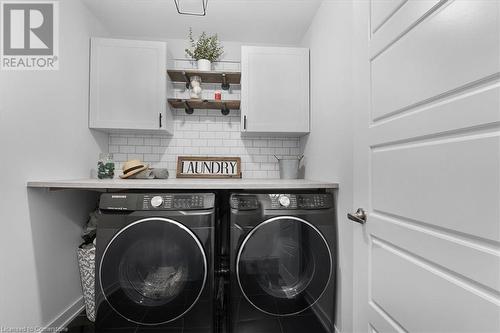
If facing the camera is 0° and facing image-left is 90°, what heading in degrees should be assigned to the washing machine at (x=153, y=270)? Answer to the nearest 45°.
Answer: approximately 0°

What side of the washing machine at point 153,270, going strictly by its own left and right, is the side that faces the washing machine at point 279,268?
left

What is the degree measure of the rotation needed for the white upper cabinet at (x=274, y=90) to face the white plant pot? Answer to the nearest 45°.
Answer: approximately 90° to its right
